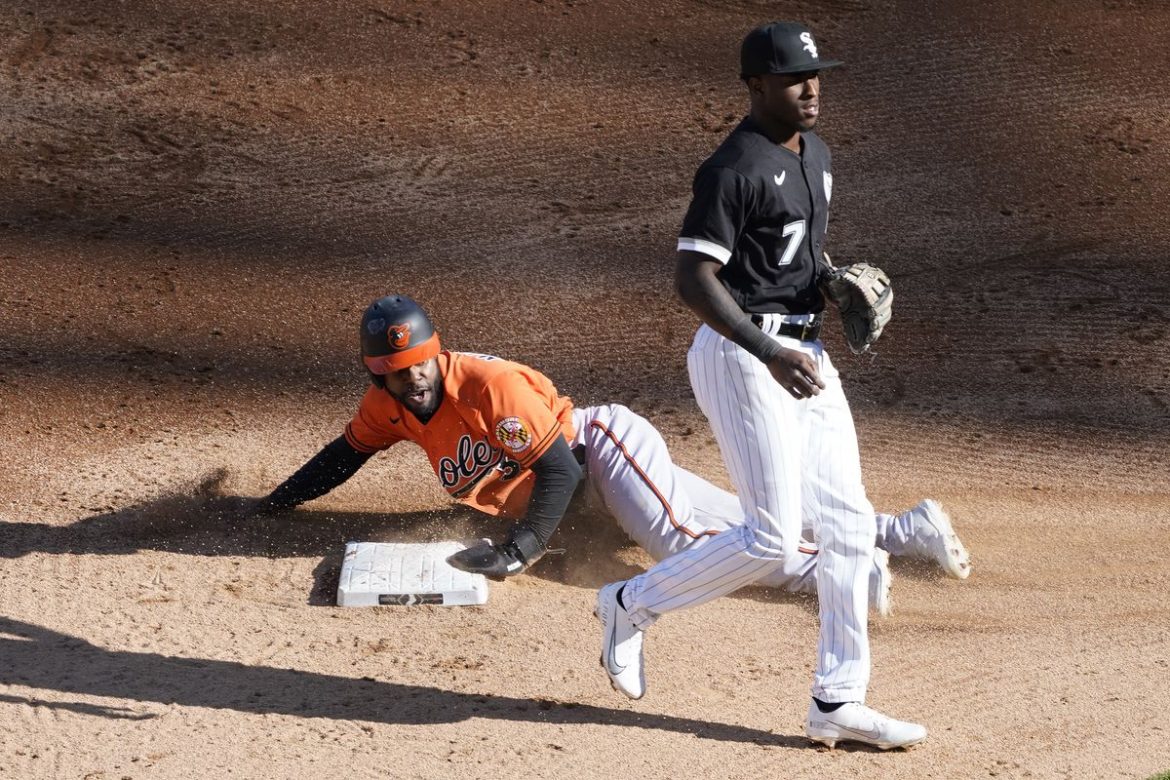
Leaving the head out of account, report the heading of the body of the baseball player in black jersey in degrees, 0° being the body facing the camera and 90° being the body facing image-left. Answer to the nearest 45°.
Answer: approximately 315°

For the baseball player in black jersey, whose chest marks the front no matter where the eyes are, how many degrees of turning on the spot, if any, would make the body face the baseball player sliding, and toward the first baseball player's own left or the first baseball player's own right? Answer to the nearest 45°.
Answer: approximately 180°

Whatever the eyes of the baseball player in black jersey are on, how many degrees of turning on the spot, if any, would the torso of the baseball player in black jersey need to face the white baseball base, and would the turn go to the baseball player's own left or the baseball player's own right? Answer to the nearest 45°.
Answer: approximately 180°
